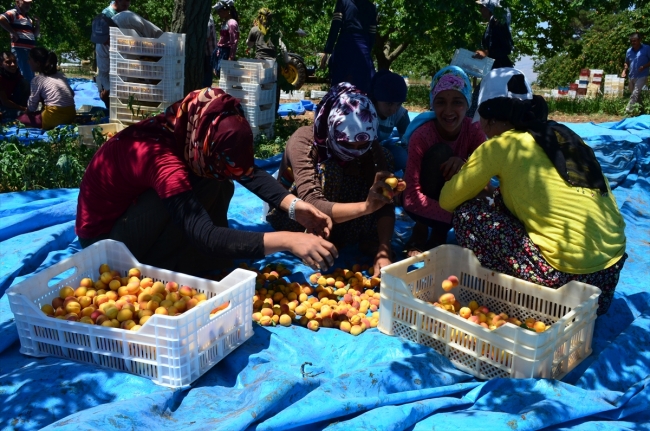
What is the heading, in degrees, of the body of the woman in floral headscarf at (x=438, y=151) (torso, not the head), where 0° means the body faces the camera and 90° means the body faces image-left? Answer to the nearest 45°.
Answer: approximately 0°

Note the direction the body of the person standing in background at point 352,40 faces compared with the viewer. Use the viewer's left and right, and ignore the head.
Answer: facing away from the viewer

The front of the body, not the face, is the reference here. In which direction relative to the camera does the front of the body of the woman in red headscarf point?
to the viewer's right

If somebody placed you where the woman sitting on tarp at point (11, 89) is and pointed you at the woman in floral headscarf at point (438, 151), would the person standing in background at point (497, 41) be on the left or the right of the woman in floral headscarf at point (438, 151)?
left

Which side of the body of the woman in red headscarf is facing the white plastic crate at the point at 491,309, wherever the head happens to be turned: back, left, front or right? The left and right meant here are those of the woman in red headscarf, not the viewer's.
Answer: front

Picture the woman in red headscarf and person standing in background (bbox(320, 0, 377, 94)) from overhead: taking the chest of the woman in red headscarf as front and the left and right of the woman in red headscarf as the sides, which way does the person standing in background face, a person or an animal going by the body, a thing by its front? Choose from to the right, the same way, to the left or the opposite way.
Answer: to the left

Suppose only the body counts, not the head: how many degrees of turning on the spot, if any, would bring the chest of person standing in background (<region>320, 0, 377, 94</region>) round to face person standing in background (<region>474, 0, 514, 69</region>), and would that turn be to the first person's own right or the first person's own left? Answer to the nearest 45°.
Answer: approximately 90° to the first person's own right

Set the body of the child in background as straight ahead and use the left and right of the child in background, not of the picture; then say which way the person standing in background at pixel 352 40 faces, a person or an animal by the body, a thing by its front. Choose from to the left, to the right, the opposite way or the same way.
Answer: the opposite way

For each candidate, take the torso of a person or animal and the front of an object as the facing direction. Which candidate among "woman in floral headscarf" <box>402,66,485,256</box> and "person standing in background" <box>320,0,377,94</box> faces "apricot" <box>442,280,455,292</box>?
the woman in floral headscarf

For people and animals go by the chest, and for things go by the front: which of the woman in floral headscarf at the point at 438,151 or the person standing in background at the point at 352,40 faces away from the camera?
the person standing in background

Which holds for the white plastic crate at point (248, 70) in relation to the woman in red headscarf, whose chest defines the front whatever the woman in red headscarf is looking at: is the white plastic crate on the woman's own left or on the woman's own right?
on the woman's own left

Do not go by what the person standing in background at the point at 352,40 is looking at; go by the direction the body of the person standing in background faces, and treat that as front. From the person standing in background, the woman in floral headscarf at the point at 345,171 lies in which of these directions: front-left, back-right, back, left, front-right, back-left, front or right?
back

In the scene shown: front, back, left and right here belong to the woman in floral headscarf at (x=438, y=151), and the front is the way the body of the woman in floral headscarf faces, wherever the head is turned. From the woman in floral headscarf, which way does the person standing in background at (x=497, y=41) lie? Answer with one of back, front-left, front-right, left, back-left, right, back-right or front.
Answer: back

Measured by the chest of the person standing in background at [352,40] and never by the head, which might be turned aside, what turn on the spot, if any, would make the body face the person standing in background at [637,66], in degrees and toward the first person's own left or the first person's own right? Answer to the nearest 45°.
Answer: approximately 45° to the first person's own right

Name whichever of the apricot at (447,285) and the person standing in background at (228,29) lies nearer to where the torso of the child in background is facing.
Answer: the apricot

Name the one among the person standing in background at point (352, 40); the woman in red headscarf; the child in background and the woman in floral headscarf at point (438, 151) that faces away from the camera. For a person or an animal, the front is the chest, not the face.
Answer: the person standing in background

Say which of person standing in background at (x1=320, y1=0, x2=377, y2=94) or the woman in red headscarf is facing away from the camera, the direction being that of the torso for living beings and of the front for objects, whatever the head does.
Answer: the person standing in background
